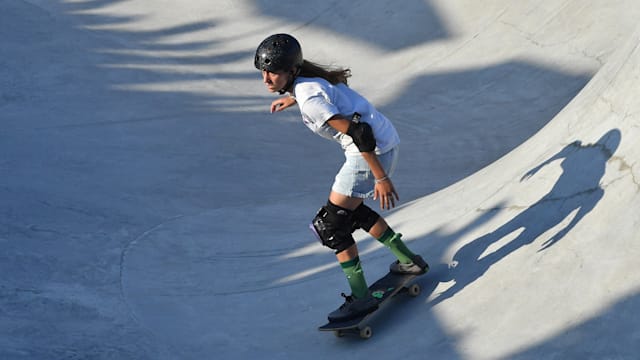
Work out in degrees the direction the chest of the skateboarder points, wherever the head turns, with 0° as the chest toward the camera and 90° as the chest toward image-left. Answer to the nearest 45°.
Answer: approximately 90°
